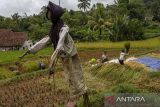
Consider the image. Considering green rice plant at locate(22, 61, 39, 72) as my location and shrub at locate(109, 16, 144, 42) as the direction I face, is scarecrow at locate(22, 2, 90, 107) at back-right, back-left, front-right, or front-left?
back-right

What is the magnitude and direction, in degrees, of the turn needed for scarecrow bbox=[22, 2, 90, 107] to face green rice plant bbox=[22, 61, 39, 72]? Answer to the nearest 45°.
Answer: approximately 90° to its right
